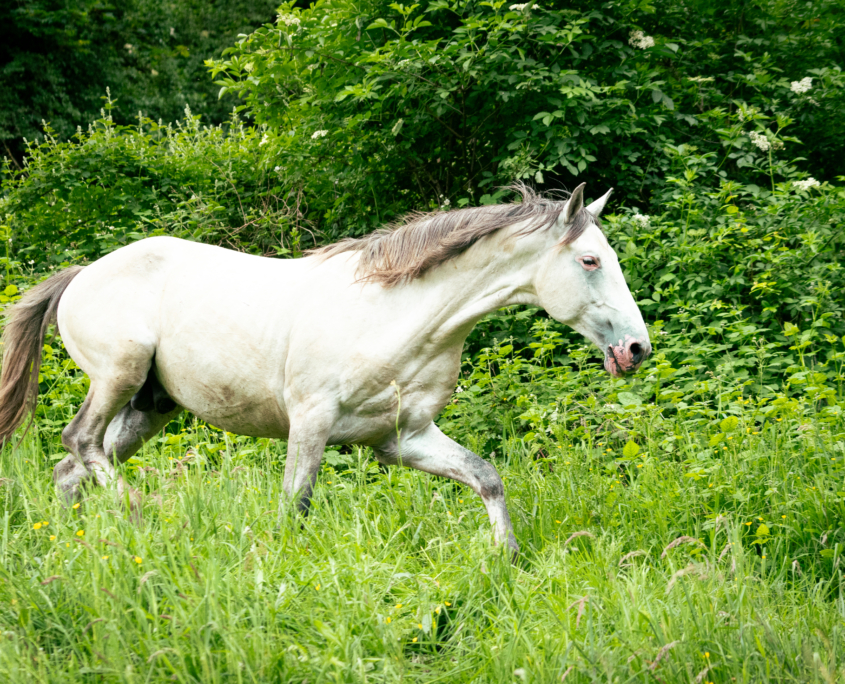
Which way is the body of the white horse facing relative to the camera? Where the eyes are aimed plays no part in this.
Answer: to the viewer's right

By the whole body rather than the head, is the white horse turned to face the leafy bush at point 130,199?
no
